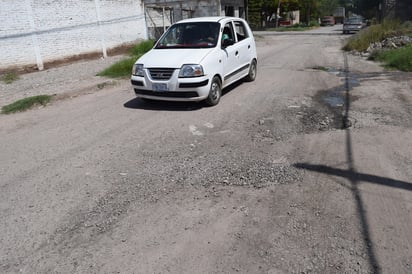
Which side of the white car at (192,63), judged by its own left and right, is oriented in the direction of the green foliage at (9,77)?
right

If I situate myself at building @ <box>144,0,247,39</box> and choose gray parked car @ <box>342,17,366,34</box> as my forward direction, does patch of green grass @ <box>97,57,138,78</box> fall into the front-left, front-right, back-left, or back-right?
back-right

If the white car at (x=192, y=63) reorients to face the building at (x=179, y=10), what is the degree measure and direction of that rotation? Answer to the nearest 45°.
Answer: approximately 135° to its right

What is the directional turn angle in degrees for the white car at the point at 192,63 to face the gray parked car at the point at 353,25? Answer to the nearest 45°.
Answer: approximately 180°

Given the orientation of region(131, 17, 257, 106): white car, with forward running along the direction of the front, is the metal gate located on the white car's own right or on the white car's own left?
on the white car's own right

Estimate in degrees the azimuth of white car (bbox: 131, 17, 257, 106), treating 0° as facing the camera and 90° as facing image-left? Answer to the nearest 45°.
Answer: approximately 45°

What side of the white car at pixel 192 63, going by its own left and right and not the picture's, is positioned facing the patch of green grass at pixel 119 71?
right
